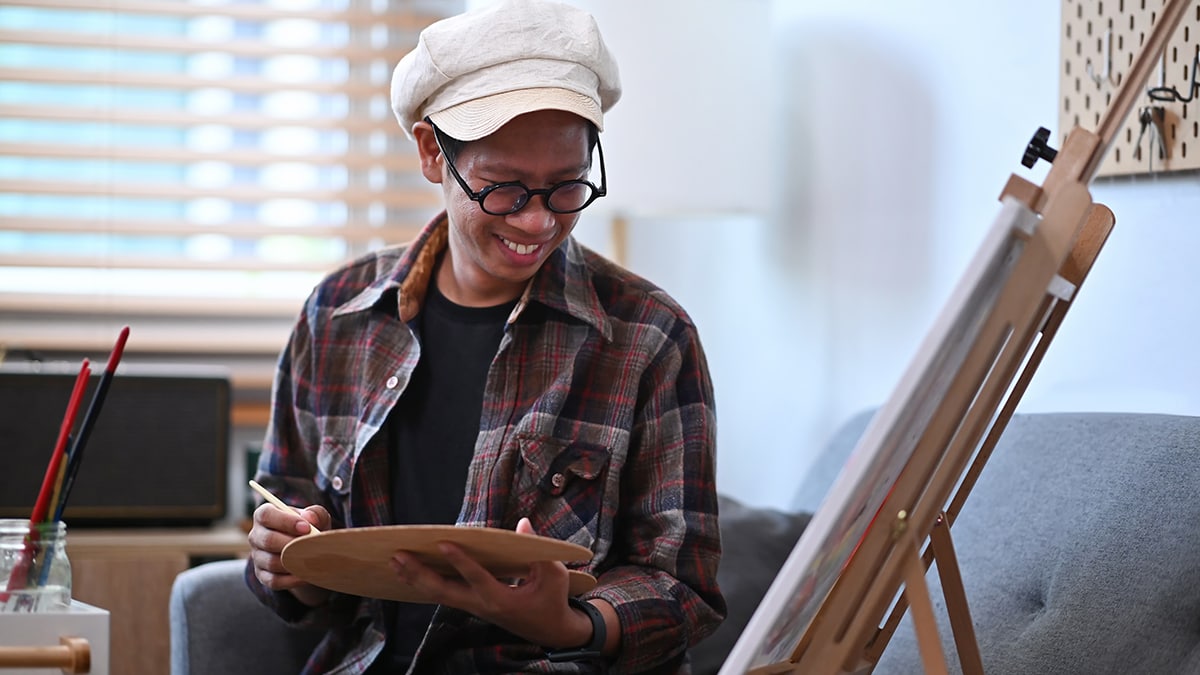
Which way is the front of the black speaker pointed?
toward the camera

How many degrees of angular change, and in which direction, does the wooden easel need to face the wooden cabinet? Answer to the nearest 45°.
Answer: approximately 45° to its right

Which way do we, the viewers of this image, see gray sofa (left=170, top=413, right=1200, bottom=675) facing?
facing the viewer and to the left of the viewer

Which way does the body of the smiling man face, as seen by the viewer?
toward the camera

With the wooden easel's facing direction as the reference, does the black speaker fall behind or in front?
in front

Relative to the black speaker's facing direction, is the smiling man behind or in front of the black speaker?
in front

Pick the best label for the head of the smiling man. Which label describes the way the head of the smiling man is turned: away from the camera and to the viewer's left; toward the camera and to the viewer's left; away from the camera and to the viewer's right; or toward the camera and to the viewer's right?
toward the camera and to the viewer's right

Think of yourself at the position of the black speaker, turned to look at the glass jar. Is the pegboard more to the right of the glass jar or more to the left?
left

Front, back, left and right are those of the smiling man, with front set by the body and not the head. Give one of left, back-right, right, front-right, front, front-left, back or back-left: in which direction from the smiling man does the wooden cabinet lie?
back-right

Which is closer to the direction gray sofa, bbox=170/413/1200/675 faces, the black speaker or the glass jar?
the glass jar

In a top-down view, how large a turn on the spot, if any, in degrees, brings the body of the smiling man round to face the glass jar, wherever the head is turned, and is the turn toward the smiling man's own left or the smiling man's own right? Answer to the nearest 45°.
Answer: approximately 45° to the smiling man's own right

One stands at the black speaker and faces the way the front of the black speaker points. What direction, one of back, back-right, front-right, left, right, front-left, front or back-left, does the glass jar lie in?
front

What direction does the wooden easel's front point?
to the viewer's left

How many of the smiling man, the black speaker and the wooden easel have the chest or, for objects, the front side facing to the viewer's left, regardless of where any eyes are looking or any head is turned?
1
